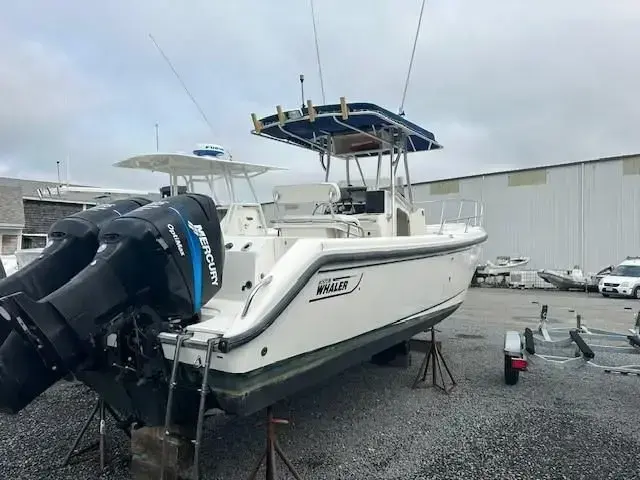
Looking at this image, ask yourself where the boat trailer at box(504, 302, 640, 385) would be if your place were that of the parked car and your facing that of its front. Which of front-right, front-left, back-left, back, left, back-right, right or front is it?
front-left

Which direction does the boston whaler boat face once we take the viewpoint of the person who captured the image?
facing away from the viewer and to the right of the viewer

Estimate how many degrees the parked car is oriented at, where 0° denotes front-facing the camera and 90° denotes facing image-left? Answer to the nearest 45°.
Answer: approximately 45°

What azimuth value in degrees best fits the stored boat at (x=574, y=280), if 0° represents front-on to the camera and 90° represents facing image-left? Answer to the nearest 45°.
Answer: approximately 90°

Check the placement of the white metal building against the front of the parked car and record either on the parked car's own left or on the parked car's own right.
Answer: on the parked car's own right

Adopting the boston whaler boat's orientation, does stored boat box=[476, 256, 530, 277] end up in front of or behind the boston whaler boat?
in front

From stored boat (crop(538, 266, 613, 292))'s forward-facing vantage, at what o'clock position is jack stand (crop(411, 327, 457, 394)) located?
The jack stand is roughly at 9 o'clock from the stored boat.

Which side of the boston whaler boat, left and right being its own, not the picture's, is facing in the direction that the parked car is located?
front

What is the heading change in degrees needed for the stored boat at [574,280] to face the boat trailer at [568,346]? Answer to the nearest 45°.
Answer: approximately 90° to its left

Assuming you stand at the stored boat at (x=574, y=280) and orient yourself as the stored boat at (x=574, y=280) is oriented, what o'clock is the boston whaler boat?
The boston whaler boat is roughly at 9 o'clock from the stored boat.

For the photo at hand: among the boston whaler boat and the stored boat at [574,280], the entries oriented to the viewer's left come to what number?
1
